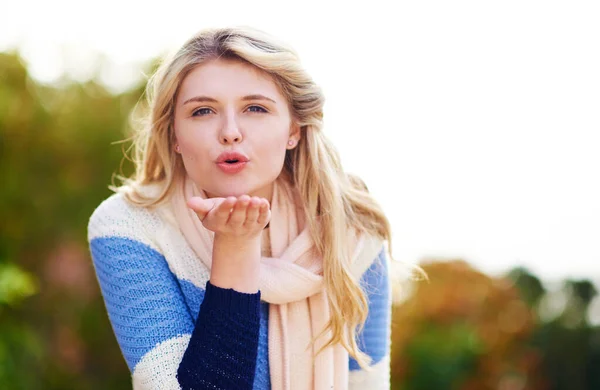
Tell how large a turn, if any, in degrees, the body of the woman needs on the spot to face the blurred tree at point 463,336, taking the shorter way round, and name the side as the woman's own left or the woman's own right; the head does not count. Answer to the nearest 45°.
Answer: approximately 180°

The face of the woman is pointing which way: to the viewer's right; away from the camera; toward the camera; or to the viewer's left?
toward the camera

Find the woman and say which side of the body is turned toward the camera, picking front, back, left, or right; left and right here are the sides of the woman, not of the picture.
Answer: front
